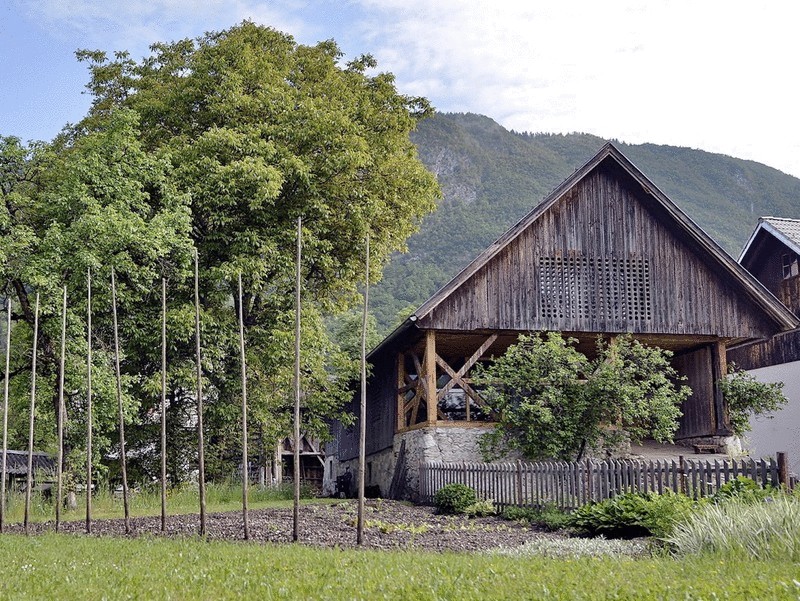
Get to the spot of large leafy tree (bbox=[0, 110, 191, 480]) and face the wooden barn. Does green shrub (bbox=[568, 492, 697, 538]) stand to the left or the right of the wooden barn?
right

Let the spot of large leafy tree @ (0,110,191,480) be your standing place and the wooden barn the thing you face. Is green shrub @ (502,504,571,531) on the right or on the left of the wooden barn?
right

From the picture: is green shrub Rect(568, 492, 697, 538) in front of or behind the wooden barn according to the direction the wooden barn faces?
in front

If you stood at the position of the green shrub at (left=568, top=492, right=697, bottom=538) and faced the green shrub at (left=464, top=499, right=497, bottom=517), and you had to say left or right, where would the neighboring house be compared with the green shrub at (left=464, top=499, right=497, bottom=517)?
right

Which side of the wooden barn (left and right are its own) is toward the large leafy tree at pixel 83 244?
right

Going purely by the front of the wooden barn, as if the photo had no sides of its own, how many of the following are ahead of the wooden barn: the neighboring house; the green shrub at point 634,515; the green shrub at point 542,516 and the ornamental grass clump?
3

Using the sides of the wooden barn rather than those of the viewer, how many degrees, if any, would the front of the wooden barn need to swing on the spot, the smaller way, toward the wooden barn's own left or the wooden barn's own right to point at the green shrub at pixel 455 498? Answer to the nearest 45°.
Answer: approximately 45° to the wooden barn's own right

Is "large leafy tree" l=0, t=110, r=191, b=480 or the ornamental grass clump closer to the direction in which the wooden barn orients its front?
the ornamental grass clump

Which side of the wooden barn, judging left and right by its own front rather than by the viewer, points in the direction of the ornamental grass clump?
front

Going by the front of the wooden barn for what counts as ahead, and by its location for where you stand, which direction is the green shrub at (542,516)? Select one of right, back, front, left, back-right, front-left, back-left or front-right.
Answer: front

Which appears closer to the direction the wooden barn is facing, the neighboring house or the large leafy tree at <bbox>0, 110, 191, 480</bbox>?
the large leafy tree

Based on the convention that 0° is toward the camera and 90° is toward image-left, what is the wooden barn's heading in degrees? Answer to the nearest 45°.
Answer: approximately 0°

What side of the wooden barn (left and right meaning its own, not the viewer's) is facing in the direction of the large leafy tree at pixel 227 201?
right
